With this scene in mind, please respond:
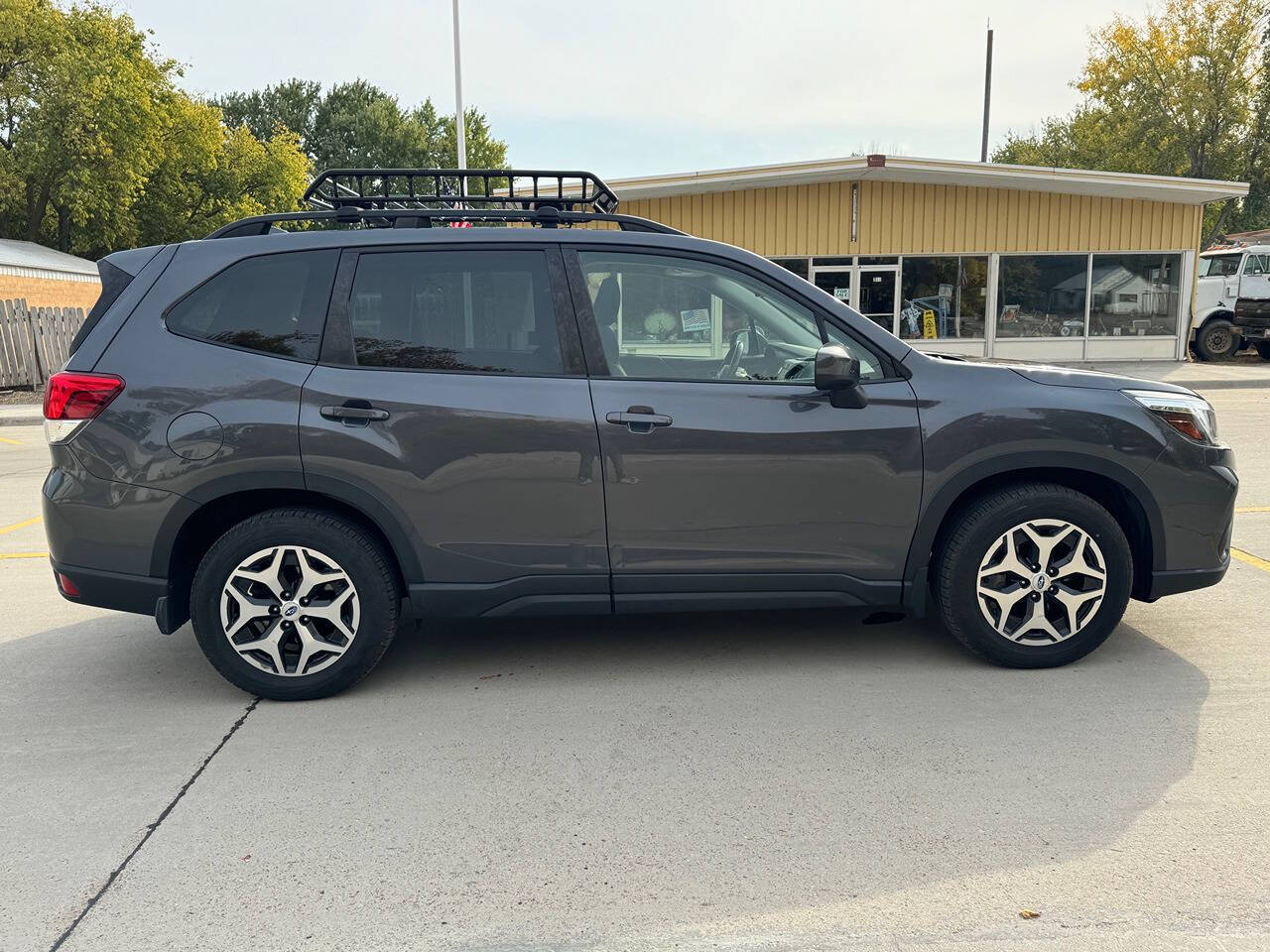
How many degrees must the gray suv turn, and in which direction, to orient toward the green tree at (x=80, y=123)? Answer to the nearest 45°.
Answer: approximately 135° to its left

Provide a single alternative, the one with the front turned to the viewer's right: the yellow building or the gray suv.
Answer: the gray suv

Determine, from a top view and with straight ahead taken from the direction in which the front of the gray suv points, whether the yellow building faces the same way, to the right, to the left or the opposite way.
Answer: to the right

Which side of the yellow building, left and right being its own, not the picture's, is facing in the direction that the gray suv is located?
front

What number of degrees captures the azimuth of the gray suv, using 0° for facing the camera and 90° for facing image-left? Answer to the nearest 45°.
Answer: approximately 270°

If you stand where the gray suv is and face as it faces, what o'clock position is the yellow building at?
The yellow building is roughly at 10 o'clock from the gray suv.

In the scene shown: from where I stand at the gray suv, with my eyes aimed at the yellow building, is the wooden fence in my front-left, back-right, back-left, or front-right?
front-left

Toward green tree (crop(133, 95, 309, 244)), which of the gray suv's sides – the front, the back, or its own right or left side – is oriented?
left

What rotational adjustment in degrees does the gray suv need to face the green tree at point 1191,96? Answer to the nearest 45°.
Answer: approximately 45° to its left

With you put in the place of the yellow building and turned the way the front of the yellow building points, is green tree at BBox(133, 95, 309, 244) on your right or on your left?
on your right

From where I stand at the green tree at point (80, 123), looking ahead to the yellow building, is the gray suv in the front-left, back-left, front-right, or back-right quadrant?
front-right

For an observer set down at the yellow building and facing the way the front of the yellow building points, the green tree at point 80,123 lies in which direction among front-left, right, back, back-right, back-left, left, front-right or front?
right

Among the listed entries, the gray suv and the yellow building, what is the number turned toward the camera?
1

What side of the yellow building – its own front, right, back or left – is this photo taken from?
front
